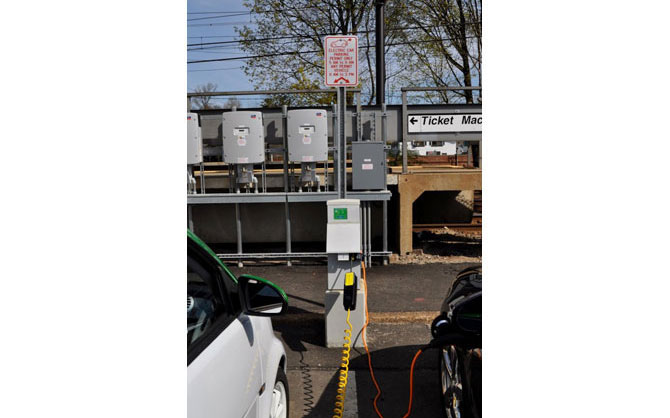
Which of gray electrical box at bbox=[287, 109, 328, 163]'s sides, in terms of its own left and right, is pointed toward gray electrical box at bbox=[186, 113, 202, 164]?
right

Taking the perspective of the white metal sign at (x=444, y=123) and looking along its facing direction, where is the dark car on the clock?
The dark car is roughly at 12 o'clock from the white metal sign.

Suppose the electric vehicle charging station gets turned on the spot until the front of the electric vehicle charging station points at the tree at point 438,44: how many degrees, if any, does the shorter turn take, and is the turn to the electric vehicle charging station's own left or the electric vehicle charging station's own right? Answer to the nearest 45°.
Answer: approximately 180°

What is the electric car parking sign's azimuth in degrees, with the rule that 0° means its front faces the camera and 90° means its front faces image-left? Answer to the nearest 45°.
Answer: approximately 0°

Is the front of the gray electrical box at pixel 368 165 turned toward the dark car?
yes

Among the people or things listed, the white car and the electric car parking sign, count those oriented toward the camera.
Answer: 1

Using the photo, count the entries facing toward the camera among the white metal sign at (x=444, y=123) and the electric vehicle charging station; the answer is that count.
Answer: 2
